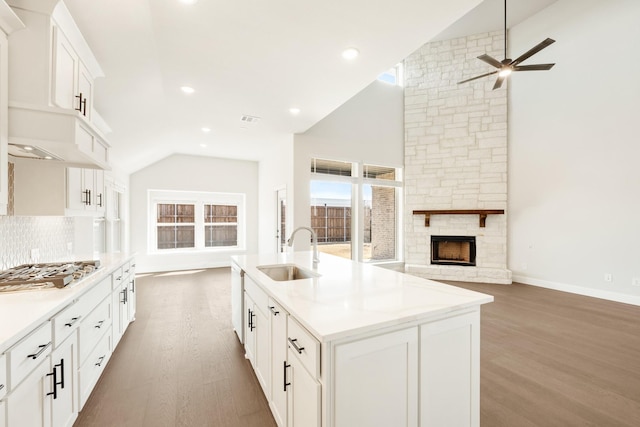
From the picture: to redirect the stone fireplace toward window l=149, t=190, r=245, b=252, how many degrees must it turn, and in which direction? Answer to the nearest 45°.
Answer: approximately 90° to its right

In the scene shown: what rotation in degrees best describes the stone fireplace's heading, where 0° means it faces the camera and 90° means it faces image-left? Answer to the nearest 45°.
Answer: approximately 0°

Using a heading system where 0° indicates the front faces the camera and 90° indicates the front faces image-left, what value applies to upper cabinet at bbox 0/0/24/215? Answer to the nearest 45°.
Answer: approximately 270°

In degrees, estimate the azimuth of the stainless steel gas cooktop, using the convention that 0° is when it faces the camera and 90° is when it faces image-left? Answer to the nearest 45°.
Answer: approximately 270°

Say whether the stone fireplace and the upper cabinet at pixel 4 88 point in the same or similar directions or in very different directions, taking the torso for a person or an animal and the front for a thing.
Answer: very different directions

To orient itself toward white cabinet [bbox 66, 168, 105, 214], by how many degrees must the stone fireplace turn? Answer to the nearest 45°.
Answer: approximately 45° to its right

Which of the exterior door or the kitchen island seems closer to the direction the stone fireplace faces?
the kitchen island

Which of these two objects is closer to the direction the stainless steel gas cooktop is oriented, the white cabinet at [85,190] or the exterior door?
the exterior door
